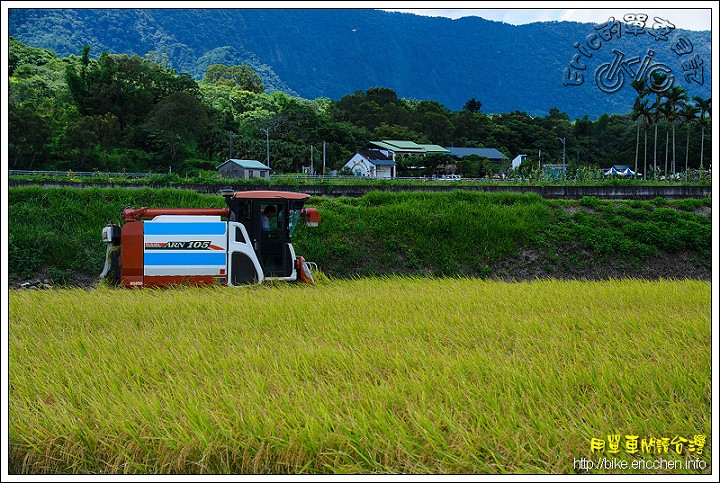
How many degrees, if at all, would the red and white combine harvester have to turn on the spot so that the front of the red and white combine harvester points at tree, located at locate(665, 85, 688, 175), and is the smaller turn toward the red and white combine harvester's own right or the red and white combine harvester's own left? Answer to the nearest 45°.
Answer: approximately 45° to the red and white combine harvester's own left

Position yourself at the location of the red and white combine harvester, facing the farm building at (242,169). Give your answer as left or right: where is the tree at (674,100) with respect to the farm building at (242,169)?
right

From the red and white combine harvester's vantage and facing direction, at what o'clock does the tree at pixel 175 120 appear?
The tree is roughly at 9 o'clock from the red and white combine harvester.

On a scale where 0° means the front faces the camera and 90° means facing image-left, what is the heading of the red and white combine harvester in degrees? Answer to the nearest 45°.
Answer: approximately 270°

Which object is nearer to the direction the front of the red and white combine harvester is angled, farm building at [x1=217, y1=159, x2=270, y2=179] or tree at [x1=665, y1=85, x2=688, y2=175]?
the tree

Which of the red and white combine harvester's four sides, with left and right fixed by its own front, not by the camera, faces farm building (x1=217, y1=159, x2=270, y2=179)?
left

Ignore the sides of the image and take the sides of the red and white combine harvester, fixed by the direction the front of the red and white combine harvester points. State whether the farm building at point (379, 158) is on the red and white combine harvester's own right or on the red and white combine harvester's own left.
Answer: on the red and white combine harvester's own left
